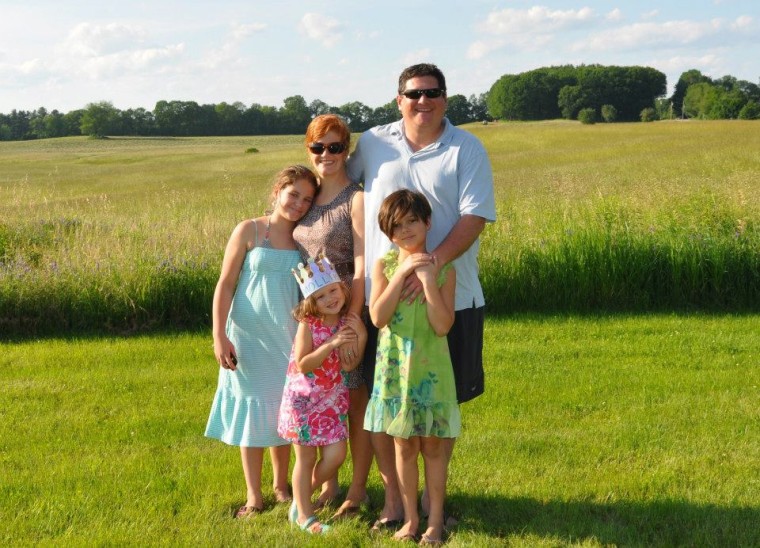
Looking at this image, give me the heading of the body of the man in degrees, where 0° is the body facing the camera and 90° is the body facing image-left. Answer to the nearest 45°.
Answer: approximately 0°

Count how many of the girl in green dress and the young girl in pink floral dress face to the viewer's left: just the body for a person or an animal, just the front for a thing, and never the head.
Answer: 0

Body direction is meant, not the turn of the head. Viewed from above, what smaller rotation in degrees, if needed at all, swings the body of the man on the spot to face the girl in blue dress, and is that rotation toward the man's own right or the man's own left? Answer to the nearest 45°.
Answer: approximately 90° to the man's own right

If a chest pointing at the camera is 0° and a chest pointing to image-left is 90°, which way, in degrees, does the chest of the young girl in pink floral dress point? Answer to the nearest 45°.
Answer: approximately 315°

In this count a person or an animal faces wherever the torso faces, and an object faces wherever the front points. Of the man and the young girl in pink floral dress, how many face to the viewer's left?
0

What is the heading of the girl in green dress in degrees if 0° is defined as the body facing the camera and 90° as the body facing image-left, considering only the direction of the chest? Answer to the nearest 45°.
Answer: approximately 0°
